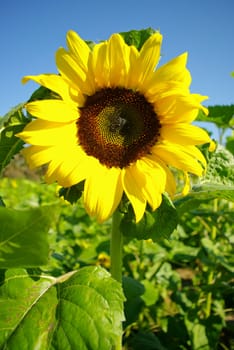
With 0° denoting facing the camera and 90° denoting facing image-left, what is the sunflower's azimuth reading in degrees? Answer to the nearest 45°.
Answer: approximately 0°

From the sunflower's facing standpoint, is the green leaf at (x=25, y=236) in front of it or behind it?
in front

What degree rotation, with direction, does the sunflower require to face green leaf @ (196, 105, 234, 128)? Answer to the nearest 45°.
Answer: approximately 135° to its left
